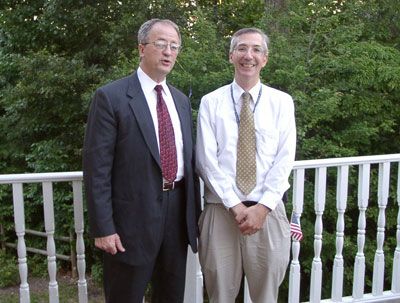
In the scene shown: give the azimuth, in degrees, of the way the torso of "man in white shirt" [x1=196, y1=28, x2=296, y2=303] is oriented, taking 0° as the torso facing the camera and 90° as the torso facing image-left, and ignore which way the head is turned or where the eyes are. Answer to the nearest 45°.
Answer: approximately 0°

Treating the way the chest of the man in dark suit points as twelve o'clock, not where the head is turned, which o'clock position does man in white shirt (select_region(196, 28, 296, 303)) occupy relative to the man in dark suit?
The man in white shirt is roughly at 10 o'clock from the man in dark suit.

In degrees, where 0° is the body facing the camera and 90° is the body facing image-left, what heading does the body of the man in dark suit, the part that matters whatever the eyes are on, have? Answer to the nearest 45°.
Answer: approximately 315°

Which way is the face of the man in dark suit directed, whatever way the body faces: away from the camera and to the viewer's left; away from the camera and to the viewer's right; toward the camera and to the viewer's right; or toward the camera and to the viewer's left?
toward the camera and to the viewer's right

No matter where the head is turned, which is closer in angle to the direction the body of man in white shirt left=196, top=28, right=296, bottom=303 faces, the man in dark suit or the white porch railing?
the man in dark suit

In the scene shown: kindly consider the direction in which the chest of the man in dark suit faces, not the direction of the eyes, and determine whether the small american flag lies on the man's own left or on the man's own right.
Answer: on the man's own left

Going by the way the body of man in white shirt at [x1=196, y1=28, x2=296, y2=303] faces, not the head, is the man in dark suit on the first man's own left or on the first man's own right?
on the first man's own right
